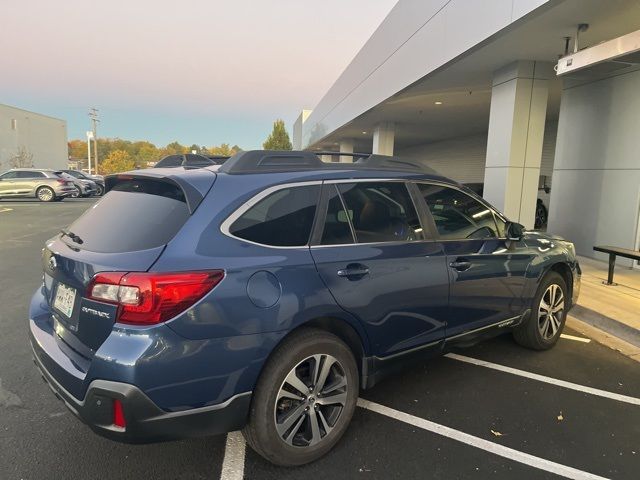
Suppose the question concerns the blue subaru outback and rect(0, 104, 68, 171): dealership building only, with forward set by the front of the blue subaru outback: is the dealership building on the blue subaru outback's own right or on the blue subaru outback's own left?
on the blue subaru outback's own left

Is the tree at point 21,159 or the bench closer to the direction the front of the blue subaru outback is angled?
the bench

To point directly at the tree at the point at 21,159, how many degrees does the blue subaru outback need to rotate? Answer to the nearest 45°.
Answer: approximately 90° to its left

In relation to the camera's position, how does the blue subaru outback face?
facing away from the viewer and to the right of the viewer

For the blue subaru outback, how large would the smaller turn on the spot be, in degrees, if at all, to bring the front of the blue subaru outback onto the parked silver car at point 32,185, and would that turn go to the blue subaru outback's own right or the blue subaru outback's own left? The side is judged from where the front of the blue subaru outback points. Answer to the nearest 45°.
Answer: approximately 90° to the blue subaru outback's own left

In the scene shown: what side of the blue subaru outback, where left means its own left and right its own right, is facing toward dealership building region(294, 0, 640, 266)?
front

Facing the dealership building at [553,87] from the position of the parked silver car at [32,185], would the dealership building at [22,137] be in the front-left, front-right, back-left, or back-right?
back-left

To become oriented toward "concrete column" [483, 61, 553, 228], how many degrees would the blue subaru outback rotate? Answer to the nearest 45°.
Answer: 0° — it already faces it

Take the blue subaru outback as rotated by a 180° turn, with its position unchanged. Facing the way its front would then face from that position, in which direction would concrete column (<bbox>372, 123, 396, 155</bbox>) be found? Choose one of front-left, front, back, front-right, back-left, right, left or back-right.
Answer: back-right
